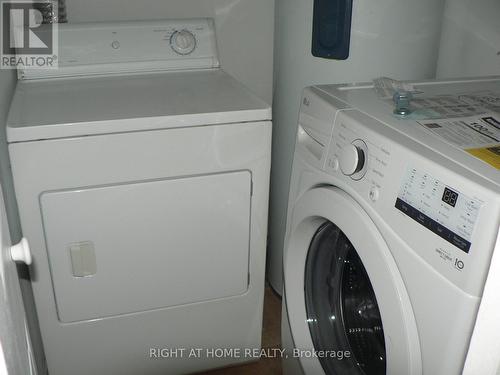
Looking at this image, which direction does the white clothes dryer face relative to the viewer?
toward the camera

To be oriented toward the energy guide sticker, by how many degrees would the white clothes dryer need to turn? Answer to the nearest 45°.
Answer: approximately 45° to its left

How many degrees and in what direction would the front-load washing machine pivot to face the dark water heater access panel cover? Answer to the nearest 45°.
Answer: approximately 135° to its right

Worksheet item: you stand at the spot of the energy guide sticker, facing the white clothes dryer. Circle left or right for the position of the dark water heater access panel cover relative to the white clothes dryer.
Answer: right

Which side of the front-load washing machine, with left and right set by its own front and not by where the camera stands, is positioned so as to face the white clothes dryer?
right

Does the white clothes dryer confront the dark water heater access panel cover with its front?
no

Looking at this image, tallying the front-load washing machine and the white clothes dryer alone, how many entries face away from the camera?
0

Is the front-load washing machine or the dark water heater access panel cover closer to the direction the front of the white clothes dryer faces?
the front-load washing machine

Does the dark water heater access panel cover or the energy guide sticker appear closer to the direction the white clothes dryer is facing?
the energy guide sticker
